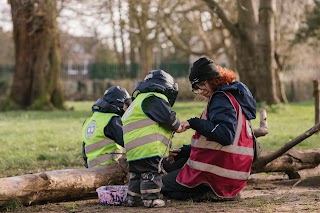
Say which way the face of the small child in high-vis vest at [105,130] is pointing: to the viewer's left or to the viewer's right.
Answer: to the viewer's right

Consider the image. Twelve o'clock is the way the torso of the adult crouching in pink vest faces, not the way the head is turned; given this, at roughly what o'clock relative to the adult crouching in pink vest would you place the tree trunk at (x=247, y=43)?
The tree trunk is roughly at 3 o'clock from the adult crouching in pink vest.

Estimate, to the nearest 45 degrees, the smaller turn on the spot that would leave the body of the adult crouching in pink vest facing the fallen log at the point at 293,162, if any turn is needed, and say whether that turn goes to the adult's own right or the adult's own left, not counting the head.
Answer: approximately 135° to the adult's own right

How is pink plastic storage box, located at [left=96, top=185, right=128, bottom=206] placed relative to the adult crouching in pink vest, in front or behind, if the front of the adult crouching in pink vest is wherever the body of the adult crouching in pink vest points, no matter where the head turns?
in front

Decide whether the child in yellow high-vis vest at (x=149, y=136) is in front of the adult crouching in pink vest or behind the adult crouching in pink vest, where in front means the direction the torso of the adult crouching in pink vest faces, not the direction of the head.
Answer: in front

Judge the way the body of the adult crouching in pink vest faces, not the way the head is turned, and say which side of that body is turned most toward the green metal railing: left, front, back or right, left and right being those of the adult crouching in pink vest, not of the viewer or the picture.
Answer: right

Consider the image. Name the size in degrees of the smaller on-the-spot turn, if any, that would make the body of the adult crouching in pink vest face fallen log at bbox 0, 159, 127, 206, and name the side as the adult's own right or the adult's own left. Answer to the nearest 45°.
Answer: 0° — they already face it

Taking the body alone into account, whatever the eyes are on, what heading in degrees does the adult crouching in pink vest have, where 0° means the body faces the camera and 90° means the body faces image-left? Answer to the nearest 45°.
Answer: approximately 90°

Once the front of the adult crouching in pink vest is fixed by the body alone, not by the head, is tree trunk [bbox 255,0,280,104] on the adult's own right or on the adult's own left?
on the adult's own right

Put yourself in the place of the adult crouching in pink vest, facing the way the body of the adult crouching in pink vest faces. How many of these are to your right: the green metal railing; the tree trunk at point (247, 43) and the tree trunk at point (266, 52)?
3
